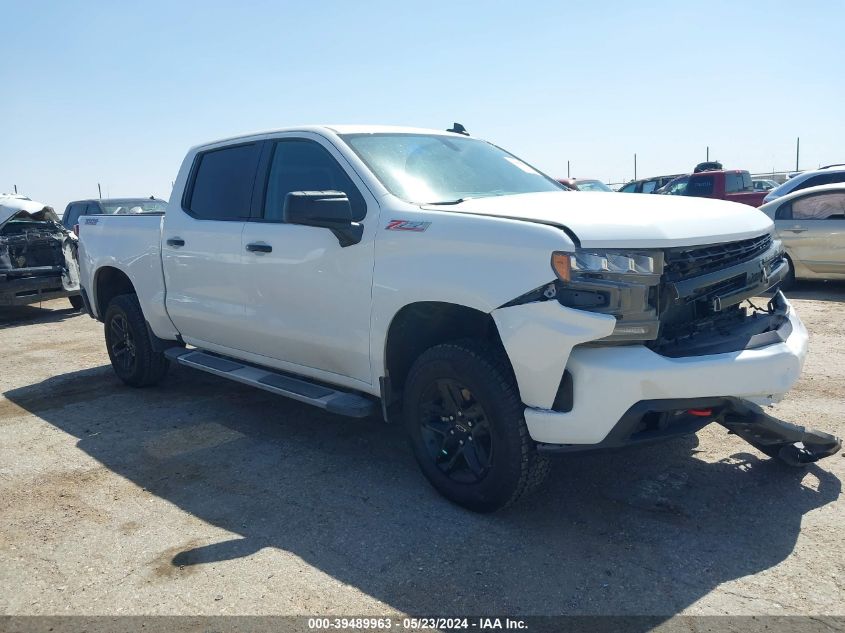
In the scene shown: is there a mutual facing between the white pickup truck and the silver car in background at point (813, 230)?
no

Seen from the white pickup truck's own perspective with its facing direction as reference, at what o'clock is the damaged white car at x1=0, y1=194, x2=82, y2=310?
The damaged white car is roughly at 6 o'clock from the white pickup truck.

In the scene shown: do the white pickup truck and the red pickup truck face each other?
no

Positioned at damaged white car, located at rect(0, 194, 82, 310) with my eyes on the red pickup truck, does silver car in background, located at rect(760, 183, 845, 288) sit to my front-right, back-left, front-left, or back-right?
front-right

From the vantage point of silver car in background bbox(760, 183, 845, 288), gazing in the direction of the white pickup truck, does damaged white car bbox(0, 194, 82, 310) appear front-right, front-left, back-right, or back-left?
front-right

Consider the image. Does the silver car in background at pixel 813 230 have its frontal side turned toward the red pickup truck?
no

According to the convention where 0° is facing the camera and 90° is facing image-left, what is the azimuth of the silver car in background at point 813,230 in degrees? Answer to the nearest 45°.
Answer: approximately 270°

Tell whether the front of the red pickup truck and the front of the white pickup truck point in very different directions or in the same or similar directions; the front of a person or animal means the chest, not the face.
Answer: very different directions

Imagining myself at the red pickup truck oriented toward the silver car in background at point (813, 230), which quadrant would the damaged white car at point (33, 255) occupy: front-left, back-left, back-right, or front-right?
front-right

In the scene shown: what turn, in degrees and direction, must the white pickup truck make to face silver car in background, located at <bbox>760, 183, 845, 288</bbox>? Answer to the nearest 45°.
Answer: approximately 90° to its left

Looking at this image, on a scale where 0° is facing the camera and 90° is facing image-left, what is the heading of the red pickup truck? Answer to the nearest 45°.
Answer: approximately 135°

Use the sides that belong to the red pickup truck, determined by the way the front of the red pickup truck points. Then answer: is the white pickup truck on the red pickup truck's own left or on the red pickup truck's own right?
on the red pickup truck's own left

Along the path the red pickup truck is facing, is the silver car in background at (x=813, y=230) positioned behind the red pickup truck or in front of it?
behind

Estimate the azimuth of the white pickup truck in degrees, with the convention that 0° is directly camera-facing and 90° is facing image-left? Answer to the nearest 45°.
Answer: approximately 315°
